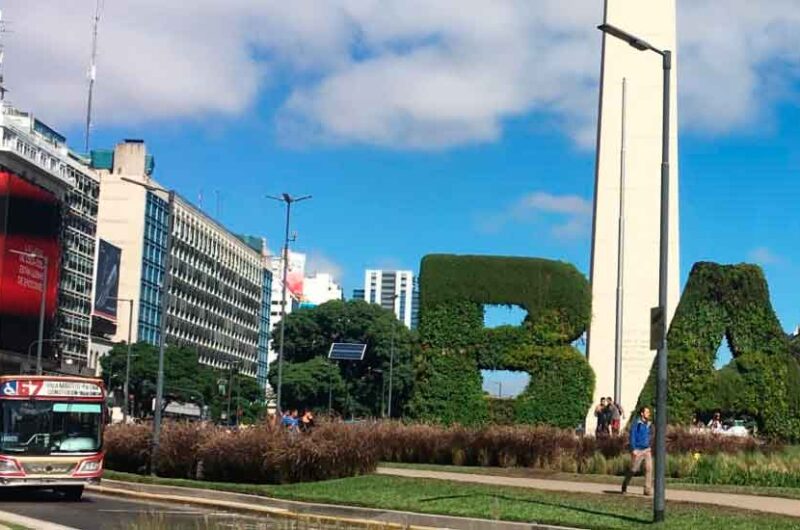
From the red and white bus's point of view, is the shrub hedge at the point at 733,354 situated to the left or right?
on its left

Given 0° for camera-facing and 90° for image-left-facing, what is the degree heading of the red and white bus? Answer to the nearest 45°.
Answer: approximately 0°

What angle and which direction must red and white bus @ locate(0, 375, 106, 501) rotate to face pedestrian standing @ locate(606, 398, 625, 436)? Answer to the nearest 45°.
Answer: approximately 90° to its left

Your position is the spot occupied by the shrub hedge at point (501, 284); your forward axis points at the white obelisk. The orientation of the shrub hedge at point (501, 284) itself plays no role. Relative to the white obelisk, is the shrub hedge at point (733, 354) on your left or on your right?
right

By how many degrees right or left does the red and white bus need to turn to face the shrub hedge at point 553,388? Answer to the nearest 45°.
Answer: approximately 135° to its left

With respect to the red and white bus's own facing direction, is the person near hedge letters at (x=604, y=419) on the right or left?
on its left

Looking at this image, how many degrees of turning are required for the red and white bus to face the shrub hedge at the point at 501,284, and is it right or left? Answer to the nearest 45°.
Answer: approximately 135° to its left
